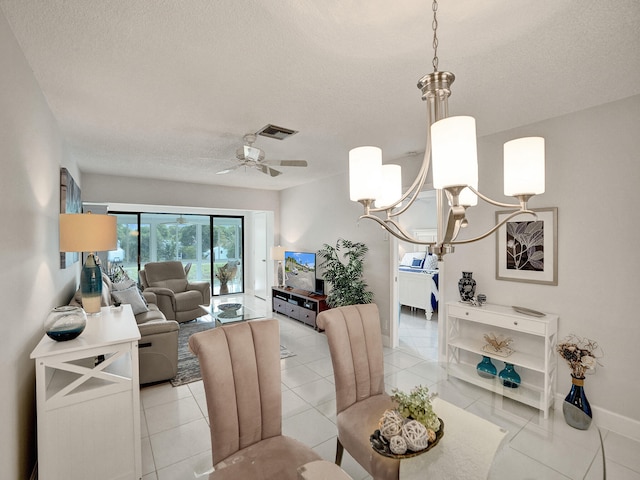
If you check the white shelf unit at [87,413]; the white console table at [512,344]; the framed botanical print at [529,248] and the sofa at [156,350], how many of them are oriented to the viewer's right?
2

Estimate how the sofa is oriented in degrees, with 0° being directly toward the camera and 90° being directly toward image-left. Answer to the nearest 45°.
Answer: approximately 270°

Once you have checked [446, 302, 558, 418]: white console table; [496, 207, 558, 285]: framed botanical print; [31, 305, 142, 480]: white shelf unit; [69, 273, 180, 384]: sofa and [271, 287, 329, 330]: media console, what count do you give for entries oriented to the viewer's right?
2

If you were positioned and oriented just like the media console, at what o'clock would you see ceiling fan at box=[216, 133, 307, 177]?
The ceiling fan is roughly at 11 o'clock from the media console.
